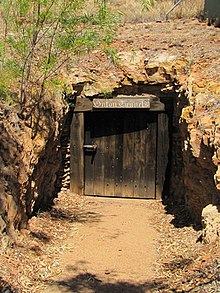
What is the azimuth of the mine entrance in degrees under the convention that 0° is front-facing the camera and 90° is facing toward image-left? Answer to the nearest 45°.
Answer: approximately 0°

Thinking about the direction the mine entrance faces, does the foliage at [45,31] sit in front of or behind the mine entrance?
in front

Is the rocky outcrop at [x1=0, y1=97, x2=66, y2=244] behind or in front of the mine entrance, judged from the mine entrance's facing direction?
in front
